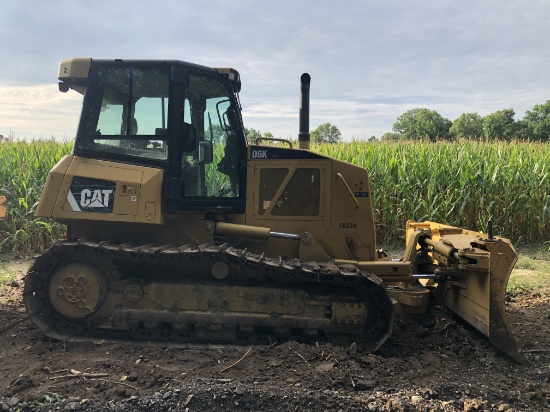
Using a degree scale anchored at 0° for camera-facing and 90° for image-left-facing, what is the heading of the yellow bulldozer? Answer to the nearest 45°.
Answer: approximately 270°
